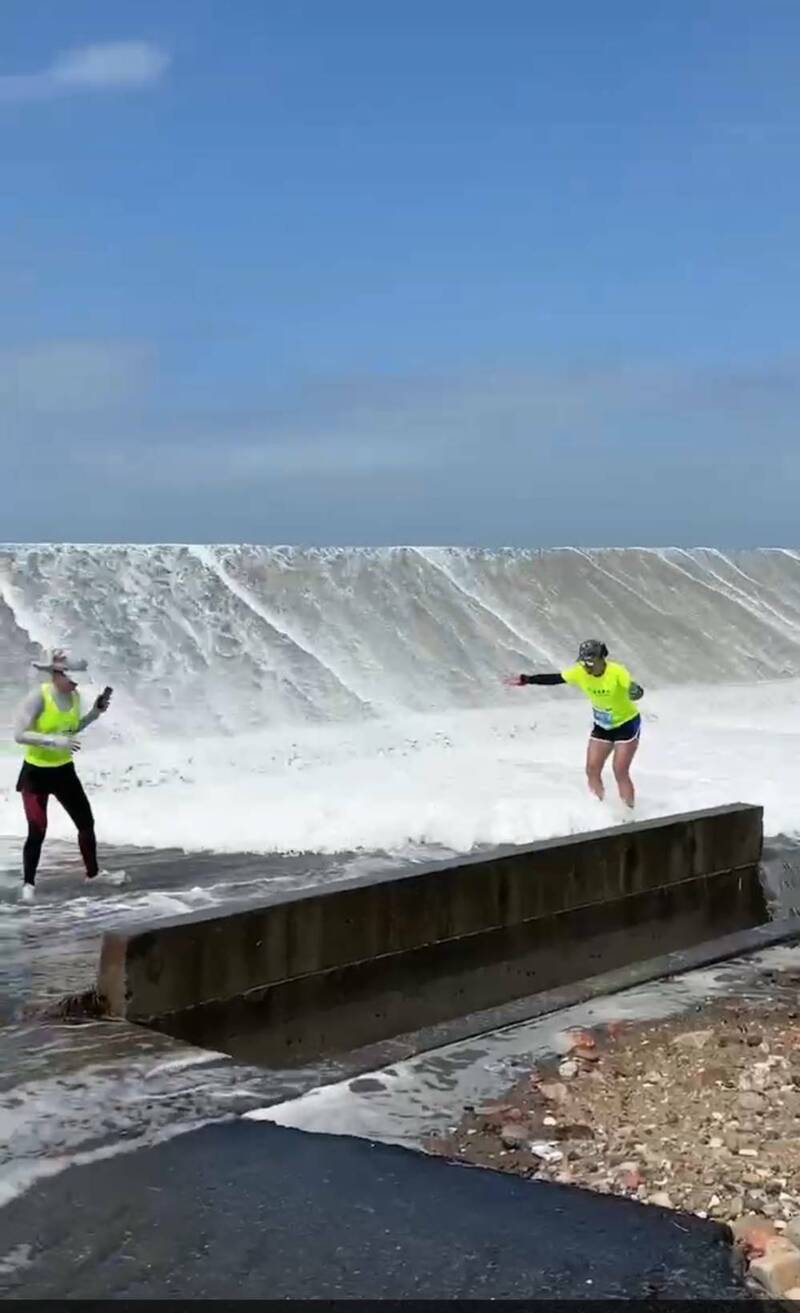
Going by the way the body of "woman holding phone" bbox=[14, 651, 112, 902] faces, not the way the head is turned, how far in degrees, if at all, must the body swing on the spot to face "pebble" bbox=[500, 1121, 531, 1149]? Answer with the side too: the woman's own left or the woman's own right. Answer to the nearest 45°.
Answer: approximately 45° to the woman's own right

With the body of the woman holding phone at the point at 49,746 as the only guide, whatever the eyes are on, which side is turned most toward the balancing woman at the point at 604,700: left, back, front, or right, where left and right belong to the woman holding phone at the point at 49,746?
left

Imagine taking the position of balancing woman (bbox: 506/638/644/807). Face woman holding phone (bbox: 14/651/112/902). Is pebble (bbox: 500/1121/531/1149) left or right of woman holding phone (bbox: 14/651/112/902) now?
left

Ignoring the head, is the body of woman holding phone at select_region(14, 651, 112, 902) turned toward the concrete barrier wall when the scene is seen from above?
yes

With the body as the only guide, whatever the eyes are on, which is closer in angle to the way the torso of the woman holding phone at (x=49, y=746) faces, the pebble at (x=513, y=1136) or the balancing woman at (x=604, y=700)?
the pebble

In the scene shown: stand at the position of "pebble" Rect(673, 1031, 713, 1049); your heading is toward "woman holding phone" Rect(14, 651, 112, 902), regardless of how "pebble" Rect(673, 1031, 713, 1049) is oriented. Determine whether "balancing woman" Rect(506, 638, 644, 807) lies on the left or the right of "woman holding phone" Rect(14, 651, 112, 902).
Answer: right

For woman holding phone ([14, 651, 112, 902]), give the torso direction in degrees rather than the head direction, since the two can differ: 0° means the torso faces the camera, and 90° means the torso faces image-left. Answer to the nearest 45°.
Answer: approximately 315°
